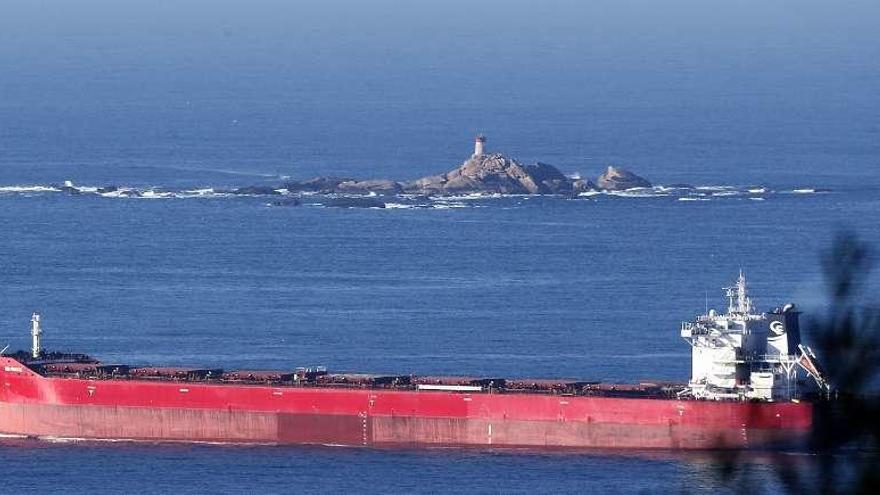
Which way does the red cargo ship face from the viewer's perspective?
to the viewer's left
